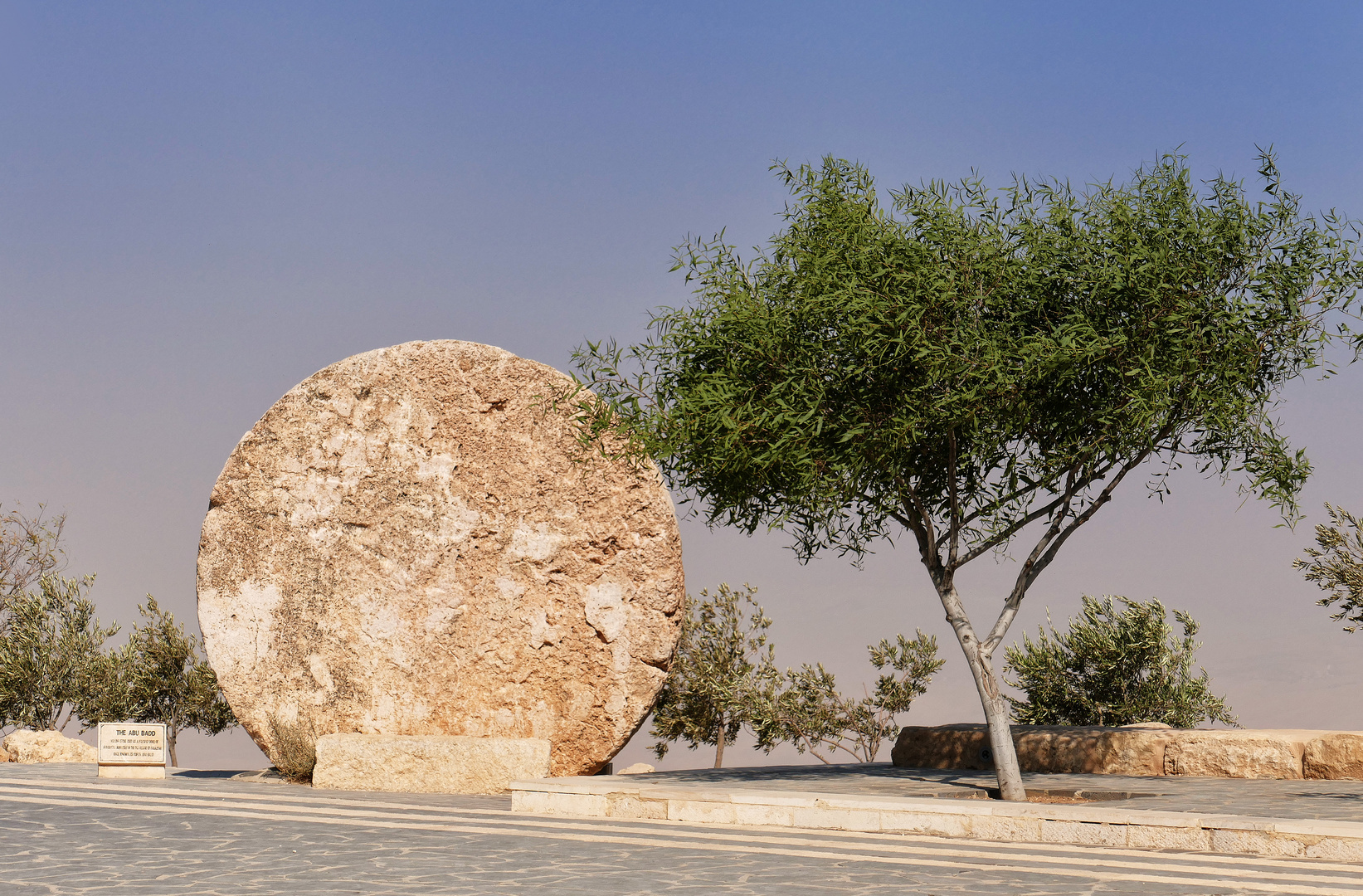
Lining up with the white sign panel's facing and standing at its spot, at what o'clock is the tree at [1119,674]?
The tree is roughly at 9 o'clock from the white sign panel.

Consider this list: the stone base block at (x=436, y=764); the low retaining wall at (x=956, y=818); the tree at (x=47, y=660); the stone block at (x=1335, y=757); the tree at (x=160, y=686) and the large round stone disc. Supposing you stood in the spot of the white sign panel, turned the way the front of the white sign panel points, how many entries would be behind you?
2

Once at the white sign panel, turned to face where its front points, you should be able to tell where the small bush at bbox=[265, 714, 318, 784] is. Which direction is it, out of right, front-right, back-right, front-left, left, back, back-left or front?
front-left

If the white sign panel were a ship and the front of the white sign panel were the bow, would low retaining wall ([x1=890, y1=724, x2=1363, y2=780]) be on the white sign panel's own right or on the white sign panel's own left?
on the white sign panel's own left

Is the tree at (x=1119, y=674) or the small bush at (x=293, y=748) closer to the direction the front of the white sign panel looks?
the small bush

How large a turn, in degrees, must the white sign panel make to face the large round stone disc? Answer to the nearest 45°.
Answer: approximately 45° to its left

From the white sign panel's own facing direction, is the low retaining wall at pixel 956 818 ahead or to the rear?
ahead

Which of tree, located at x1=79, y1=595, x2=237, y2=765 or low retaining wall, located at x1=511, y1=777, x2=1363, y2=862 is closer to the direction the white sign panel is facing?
the low retaining wall

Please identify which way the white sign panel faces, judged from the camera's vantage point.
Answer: facing the viewer

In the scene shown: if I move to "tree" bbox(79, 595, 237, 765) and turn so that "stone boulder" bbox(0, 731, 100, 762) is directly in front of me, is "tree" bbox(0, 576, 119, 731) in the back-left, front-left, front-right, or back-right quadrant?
front-right

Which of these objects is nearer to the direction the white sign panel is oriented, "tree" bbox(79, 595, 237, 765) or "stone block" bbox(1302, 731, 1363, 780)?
the stone block

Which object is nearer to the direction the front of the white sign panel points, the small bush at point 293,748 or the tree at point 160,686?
the small bush

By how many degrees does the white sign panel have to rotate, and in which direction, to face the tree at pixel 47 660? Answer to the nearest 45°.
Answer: approximately 180°

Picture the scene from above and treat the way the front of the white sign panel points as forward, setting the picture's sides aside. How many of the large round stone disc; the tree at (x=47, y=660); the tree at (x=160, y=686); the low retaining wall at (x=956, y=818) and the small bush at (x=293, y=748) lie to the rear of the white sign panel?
2

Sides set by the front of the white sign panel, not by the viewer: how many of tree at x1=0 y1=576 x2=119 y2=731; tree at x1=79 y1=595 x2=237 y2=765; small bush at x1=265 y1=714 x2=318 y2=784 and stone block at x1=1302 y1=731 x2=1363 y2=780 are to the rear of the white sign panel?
2
